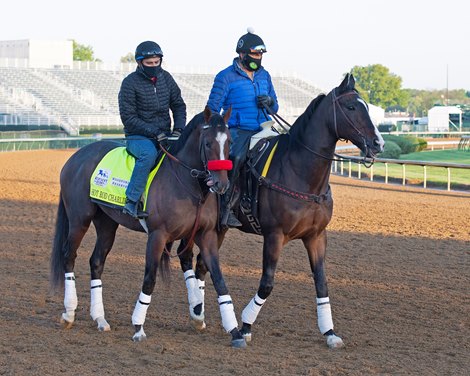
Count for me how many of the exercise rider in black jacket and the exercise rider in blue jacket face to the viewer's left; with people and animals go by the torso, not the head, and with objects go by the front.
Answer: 0

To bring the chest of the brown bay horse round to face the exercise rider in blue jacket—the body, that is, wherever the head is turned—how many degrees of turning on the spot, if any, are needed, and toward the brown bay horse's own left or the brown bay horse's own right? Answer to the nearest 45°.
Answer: approximately 90° to the brown bay horse's own left

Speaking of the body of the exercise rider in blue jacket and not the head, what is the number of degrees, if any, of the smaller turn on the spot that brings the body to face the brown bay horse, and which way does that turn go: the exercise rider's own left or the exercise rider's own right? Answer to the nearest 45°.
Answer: approximately 90° to the exercise rider's own right

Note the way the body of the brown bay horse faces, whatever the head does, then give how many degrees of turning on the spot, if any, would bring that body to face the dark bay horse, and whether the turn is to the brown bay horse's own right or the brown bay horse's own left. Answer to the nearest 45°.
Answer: approximately 45° to the brown bay horse's own left

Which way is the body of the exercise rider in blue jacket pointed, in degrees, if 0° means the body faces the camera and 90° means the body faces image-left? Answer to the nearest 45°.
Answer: approximately 315°

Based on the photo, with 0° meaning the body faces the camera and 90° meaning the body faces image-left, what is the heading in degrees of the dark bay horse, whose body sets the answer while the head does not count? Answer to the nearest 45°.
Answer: approximately 315°

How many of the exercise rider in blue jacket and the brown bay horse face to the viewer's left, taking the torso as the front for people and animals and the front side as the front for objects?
0

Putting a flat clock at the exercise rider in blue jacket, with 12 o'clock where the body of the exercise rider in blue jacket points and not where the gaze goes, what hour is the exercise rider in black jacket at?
The exercise rider in black jacket is roughly at 4 o'clock from the exercise rider in blue jacket.

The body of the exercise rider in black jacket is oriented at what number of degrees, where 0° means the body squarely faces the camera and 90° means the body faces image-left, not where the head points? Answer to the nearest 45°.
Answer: approximately 315°

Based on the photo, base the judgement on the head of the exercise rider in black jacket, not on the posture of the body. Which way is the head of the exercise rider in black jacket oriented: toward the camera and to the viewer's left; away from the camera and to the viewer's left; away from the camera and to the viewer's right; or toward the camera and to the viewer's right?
toward the camera and to the viewer's right
